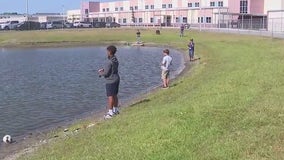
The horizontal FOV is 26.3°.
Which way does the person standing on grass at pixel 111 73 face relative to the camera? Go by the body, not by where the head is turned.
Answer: to the viewer's left

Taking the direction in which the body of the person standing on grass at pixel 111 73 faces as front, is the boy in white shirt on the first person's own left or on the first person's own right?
on the first person's own right
